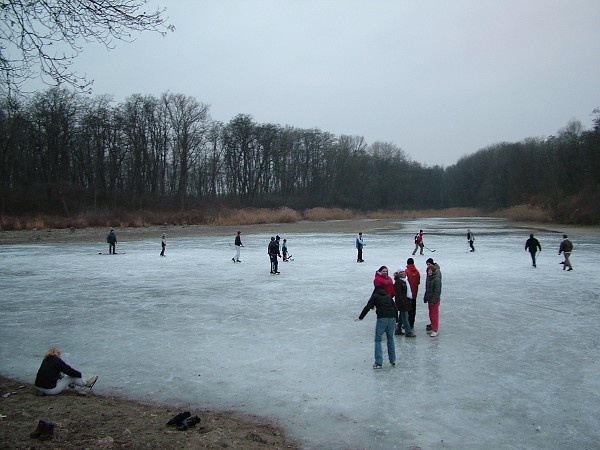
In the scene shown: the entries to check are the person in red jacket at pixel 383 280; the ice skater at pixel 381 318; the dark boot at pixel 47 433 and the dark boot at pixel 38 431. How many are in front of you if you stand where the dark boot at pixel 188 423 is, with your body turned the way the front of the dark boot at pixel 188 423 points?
2

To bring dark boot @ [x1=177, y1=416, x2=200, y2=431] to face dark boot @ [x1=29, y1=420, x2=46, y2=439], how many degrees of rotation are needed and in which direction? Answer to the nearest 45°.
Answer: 0° — it already faces it

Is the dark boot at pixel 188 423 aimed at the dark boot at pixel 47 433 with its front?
yes

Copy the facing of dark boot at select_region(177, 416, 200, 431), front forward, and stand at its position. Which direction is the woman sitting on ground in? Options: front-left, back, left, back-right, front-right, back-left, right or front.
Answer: front-right

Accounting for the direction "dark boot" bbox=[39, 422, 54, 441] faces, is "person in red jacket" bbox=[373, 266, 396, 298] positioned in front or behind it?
behind

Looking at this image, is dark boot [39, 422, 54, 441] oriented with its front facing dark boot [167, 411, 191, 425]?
no

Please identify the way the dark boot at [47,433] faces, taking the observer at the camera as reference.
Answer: facing the viewer and to the left of the viewer

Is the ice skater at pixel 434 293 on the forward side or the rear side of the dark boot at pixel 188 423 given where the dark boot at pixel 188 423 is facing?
on the rear side

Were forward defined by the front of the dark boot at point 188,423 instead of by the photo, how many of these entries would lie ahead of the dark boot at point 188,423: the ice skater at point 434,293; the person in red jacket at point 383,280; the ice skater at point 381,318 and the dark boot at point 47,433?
1

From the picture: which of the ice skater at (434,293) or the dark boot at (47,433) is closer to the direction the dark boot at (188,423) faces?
the dark boot

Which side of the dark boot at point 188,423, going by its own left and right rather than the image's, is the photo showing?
left

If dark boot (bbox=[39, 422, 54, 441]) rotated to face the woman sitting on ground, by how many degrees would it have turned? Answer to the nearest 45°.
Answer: approximately 135° to its right

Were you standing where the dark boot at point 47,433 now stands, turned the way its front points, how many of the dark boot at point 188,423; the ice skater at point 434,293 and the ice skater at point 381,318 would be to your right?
0
